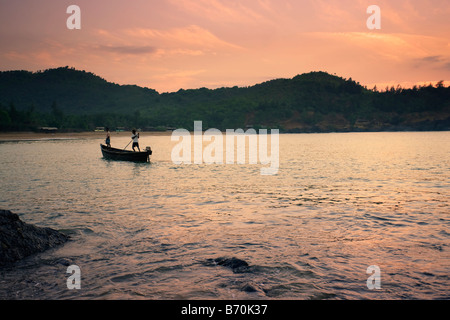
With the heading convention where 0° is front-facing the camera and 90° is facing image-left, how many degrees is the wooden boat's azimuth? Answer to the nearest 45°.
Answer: approximately 90°
